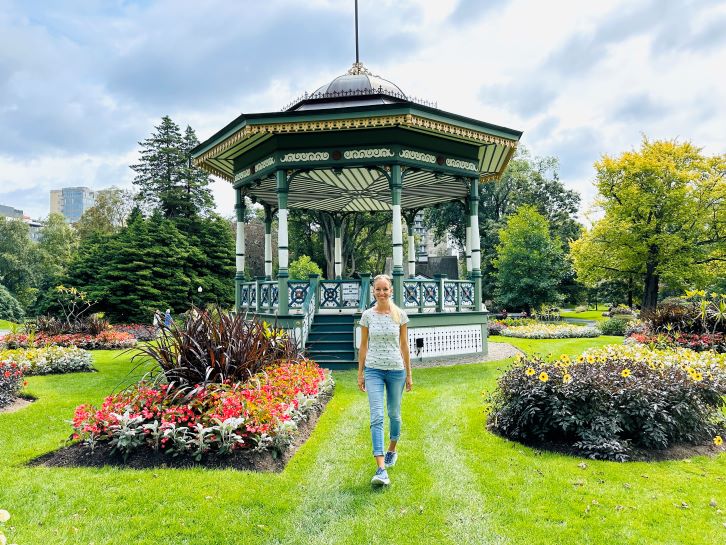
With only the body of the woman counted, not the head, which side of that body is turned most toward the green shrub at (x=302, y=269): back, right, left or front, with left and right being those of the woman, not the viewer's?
back

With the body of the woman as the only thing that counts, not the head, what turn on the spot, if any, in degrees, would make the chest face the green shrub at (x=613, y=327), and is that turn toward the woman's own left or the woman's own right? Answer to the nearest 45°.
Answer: approximately 135° to the woman's own left

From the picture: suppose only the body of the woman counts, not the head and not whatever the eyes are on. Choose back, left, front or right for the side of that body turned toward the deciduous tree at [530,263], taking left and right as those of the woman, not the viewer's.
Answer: back

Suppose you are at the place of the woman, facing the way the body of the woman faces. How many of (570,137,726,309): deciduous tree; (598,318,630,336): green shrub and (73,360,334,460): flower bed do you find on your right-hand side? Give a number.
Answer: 1

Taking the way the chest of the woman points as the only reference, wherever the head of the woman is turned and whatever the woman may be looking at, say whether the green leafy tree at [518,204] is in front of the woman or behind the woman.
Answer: behind

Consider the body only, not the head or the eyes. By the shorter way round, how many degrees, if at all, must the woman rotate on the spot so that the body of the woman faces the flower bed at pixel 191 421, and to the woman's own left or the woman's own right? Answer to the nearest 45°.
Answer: approximately 90° to the woman's own right

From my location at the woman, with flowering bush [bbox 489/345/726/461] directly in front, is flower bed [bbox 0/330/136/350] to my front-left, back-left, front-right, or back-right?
back-left

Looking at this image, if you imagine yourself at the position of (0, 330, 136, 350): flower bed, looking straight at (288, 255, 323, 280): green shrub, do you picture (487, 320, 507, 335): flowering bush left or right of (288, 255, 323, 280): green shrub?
right

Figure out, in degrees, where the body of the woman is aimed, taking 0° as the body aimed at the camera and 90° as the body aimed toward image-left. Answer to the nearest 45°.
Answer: approximately 0°
